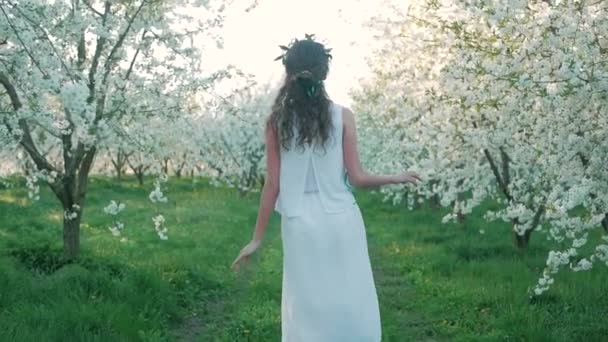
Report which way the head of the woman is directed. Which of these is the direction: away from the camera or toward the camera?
away from the camera

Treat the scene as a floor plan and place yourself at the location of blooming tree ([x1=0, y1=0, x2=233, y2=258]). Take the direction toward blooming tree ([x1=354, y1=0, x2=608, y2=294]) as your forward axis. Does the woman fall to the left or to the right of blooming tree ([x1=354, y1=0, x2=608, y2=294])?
right

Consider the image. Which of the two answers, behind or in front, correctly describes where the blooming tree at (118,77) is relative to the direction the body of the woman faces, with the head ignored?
in front

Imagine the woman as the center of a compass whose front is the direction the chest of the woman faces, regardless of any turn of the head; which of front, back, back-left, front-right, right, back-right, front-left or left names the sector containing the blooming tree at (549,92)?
front-right

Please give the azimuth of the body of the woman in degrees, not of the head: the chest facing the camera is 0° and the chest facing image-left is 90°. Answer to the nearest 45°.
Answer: approximately 180°
